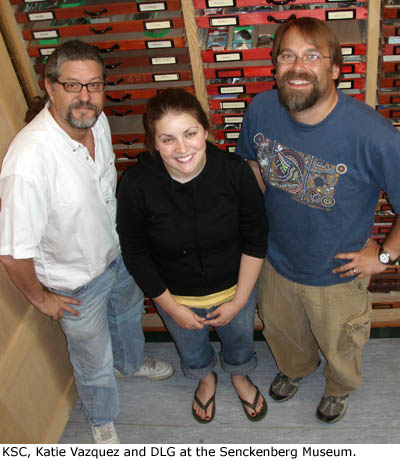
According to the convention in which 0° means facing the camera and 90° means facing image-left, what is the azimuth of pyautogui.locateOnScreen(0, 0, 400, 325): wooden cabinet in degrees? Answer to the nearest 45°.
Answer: approximately 0°

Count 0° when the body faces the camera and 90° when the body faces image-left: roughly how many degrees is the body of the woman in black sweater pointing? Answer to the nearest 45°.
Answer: approximately 0°

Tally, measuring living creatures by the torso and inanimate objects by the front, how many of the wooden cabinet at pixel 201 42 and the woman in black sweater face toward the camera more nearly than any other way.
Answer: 2
